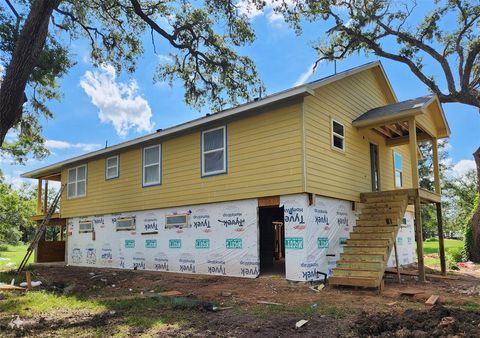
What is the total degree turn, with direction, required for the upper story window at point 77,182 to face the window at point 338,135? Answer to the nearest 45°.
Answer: approximately 90° to its left

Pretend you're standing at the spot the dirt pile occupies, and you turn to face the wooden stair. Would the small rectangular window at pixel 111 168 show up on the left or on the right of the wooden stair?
left

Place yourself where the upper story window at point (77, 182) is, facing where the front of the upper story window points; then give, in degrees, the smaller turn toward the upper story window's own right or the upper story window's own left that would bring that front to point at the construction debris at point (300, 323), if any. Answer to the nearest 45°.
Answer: approximately 45° to the upper story window's own left

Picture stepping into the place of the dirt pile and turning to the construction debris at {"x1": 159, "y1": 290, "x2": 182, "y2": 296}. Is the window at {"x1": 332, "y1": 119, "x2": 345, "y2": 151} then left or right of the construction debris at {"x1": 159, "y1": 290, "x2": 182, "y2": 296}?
right

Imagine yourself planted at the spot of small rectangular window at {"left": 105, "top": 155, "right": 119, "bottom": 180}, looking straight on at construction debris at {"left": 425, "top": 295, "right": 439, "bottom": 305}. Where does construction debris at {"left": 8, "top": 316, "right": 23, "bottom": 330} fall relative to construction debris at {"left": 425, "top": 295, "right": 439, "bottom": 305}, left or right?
right

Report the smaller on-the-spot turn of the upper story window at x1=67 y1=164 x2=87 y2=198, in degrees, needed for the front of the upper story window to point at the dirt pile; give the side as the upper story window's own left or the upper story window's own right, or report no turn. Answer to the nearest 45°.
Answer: approximately 45° to the upper story window's own left

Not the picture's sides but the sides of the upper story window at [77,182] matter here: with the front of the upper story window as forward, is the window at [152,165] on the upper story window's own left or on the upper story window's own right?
on the upper story window's own left

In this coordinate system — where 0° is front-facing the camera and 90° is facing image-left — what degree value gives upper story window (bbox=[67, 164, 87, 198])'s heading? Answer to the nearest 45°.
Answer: approximately 45°
